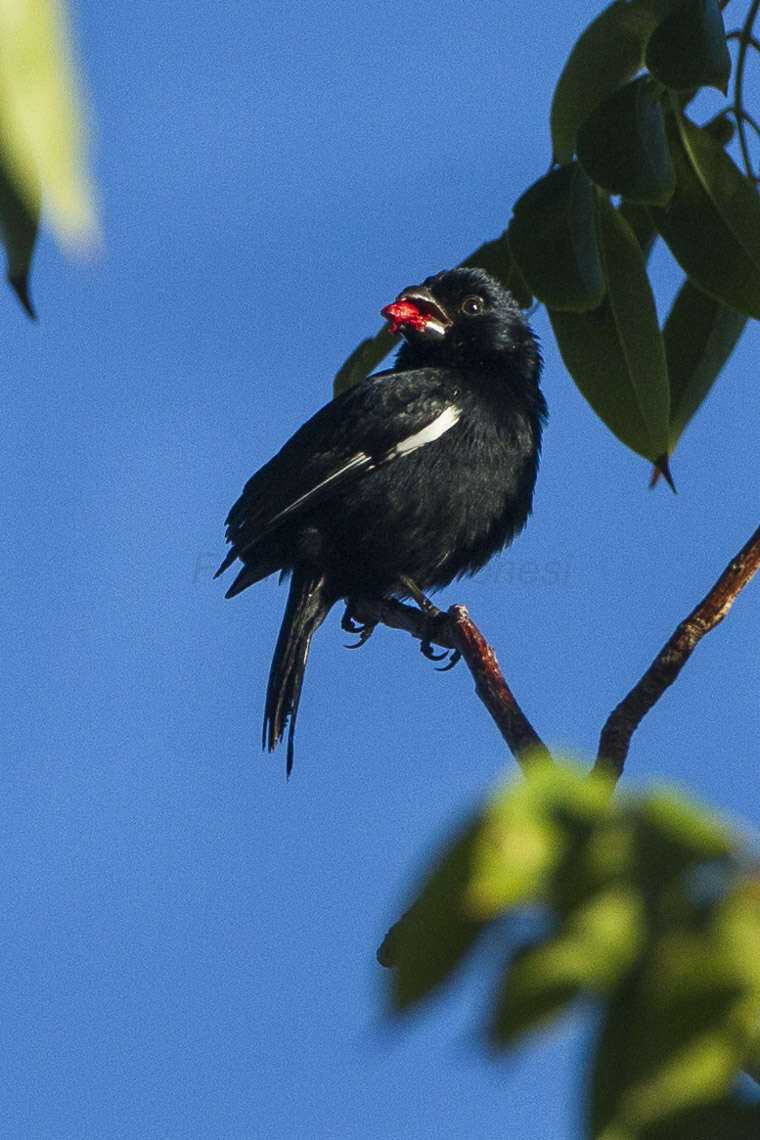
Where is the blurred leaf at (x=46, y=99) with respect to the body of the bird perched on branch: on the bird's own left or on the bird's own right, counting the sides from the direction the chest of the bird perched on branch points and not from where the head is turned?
on the bird's own right

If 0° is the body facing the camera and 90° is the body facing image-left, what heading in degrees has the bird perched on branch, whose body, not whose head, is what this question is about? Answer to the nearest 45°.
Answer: approximately 270°
